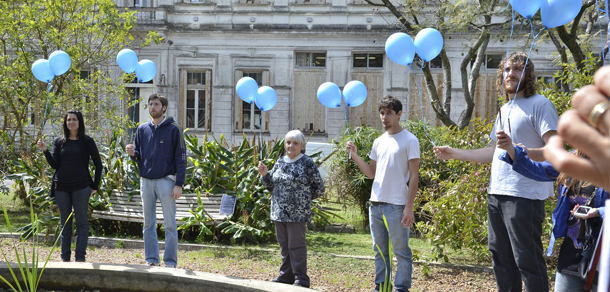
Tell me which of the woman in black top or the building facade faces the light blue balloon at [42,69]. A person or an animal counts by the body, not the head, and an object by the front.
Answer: the building facade

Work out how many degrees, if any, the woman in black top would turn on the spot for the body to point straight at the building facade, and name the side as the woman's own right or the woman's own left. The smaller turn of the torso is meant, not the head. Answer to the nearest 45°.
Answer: approximately 135° to the woman's own left

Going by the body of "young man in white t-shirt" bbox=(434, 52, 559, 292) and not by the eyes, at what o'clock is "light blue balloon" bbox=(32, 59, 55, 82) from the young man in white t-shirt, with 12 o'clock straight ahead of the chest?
The light blue balloon is roughly at 2 o'clock from the young man in white t-shirt.

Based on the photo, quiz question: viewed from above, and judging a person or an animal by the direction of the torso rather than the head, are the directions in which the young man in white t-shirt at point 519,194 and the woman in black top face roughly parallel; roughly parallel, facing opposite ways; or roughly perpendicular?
roughly perpendicular

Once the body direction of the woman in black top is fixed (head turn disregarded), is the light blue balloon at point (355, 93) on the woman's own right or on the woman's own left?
on the woman's own left

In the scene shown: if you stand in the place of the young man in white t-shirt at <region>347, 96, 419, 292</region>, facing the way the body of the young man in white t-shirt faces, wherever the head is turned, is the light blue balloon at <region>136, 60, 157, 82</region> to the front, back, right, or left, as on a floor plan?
right

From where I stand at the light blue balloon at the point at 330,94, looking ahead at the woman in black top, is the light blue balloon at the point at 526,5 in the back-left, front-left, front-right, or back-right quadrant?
back-left

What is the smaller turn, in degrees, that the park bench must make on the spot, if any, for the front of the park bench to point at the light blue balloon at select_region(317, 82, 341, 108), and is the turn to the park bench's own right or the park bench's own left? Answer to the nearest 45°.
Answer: approximately 45° to the park bench's own left

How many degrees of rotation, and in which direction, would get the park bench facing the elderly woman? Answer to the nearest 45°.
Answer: approximately 45° to its left

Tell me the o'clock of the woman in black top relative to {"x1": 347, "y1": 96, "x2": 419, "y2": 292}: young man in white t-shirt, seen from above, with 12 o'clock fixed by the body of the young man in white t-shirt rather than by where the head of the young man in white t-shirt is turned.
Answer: The woman in black top is roughly at 2 o'clock from the young man in white t-shirt.

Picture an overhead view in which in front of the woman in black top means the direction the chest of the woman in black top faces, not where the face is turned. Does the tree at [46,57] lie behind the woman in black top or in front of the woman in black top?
behind
